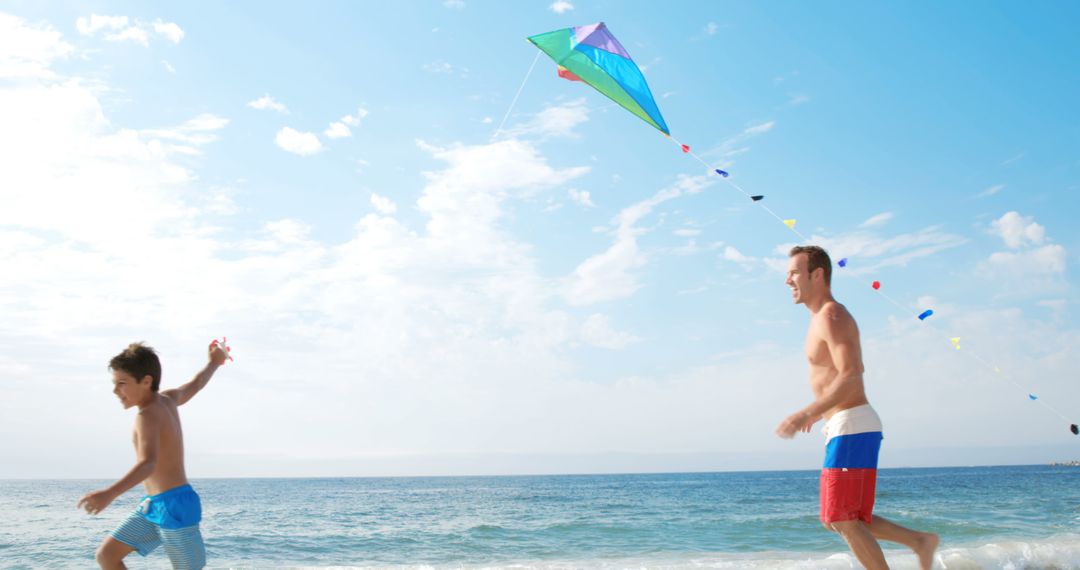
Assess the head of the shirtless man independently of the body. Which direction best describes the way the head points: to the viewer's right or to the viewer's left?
to the viewer's left

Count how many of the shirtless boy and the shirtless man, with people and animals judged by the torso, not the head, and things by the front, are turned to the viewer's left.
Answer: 2

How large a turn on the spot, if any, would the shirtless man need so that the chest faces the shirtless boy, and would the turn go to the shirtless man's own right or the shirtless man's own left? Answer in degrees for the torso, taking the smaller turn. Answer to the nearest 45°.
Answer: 0° — they already face them

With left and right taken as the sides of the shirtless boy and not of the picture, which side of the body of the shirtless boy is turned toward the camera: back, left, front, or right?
left

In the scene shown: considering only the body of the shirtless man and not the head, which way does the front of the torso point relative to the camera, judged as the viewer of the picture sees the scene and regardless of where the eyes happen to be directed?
to the viewer's left

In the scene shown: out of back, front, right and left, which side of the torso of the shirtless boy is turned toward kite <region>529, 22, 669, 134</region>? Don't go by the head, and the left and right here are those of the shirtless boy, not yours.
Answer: back

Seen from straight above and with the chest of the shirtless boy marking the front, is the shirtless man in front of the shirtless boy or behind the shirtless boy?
behind
